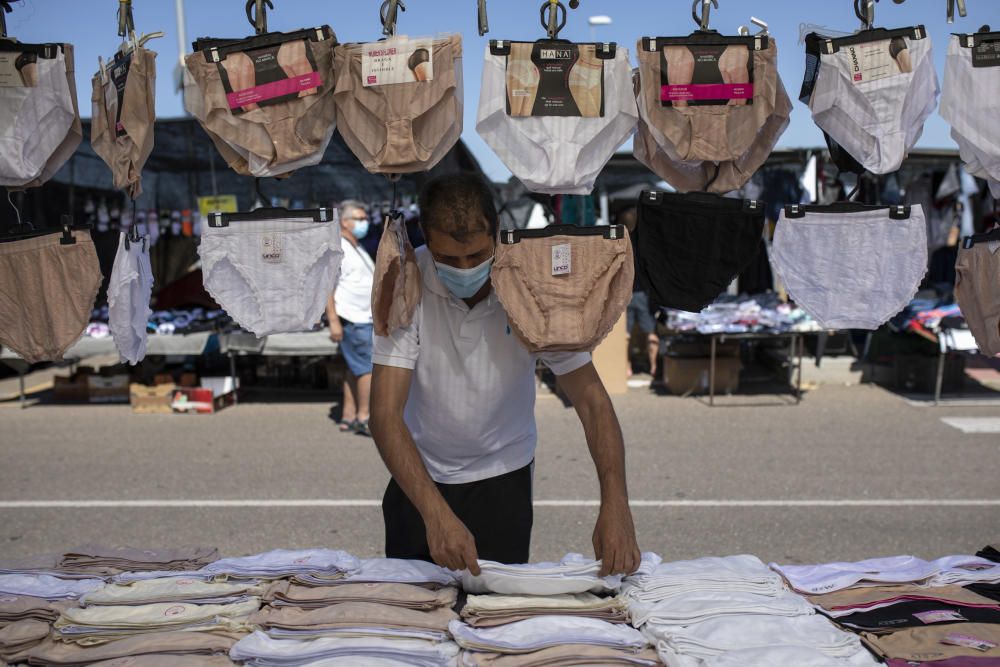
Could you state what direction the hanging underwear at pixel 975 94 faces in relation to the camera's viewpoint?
facing the viewer

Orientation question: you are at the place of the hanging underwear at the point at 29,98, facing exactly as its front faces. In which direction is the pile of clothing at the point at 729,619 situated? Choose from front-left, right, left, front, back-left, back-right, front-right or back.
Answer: front-left

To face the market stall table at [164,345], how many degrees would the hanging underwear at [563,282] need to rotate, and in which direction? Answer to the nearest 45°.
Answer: approximately 135° to its right

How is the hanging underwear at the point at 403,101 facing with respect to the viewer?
toward the camera

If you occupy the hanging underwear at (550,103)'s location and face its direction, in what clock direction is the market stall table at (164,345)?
The market stall table is roughly at 5 o'clock from the hanging underwear.

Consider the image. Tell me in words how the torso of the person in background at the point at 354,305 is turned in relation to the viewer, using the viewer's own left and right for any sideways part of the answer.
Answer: facing the viewer and to the right of the viewer

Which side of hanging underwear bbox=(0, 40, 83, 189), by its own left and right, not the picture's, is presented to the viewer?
front

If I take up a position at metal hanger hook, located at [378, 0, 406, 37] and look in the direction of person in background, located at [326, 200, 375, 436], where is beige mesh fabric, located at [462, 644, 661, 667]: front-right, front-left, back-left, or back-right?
back-right
